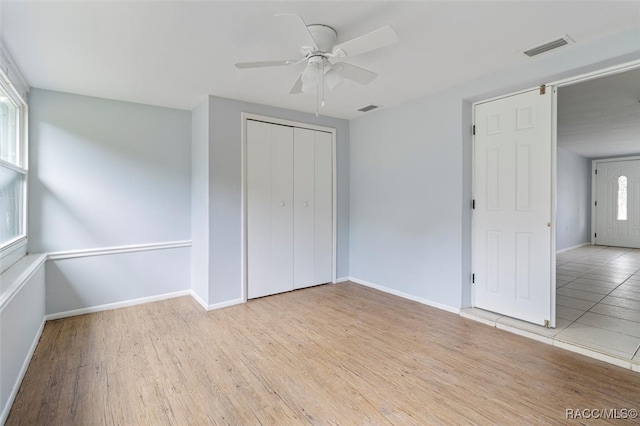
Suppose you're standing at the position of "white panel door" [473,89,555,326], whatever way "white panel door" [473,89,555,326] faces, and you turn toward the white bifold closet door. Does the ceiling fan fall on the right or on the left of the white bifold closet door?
left

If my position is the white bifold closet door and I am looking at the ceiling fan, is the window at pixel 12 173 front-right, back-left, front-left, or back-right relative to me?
front-right

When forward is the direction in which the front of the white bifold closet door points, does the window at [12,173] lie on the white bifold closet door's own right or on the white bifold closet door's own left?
on the white bifold closet door's own right

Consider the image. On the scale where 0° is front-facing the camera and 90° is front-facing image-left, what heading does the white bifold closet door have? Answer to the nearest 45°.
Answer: approximately 315°

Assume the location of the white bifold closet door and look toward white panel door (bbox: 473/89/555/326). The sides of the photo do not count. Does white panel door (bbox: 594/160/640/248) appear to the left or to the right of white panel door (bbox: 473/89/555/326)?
left

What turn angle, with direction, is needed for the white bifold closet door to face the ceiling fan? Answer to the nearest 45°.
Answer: approximately 45° to its right

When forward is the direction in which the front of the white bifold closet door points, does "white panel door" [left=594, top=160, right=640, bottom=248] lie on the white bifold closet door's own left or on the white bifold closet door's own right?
on the white bifold closet door's own left

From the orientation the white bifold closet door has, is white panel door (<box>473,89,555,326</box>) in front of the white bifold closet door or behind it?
in front
